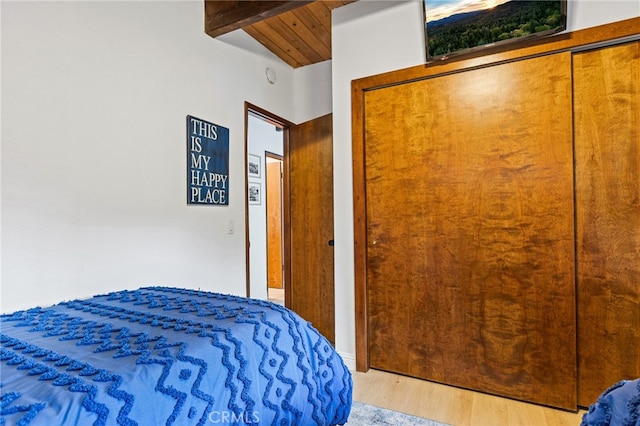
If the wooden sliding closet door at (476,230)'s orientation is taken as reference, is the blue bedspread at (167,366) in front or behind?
in front

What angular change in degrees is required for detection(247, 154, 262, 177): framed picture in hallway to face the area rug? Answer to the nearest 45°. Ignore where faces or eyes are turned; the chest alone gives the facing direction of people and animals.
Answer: approximately 45° to its right

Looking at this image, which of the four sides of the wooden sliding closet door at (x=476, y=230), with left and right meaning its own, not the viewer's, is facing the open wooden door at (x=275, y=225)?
right

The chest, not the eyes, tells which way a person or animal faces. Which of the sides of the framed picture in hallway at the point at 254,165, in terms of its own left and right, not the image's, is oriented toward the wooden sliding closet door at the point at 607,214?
front

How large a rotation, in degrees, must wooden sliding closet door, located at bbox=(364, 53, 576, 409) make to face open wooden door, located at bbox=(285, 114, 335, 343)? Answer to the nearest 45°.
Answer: approximately 45° to its right

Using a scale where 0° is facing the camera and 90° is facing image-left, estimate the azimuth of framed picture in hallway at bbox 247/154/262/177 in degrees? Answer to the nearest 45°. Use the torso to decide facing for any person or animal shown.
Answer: approximately 315°

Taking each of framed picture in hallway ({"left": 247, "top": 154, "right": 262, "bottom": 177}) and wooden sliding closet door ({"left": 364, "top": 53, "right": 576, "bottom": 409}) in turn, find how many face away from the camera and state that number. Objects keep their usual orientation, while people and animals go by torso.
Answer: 0

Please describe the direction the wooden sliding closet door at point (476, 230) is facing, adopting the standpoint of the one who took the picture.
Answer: facing the viewer and to the left of the viewer

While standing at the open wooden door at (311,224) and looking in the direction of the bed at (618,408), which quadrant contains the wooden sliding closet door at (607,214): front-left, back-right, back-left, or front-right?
front-left

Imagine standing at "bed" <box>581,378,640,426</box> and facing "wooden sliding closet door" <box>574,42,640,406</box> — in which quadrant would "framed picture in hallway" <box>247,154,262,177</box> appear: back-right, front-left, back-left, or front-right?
front-left

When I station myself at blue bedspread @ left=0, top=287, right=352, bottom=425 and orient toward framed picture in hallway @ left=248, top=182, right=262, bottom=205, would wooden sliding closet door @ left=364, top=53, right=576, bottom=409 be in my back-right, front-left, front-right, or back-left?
front-right
